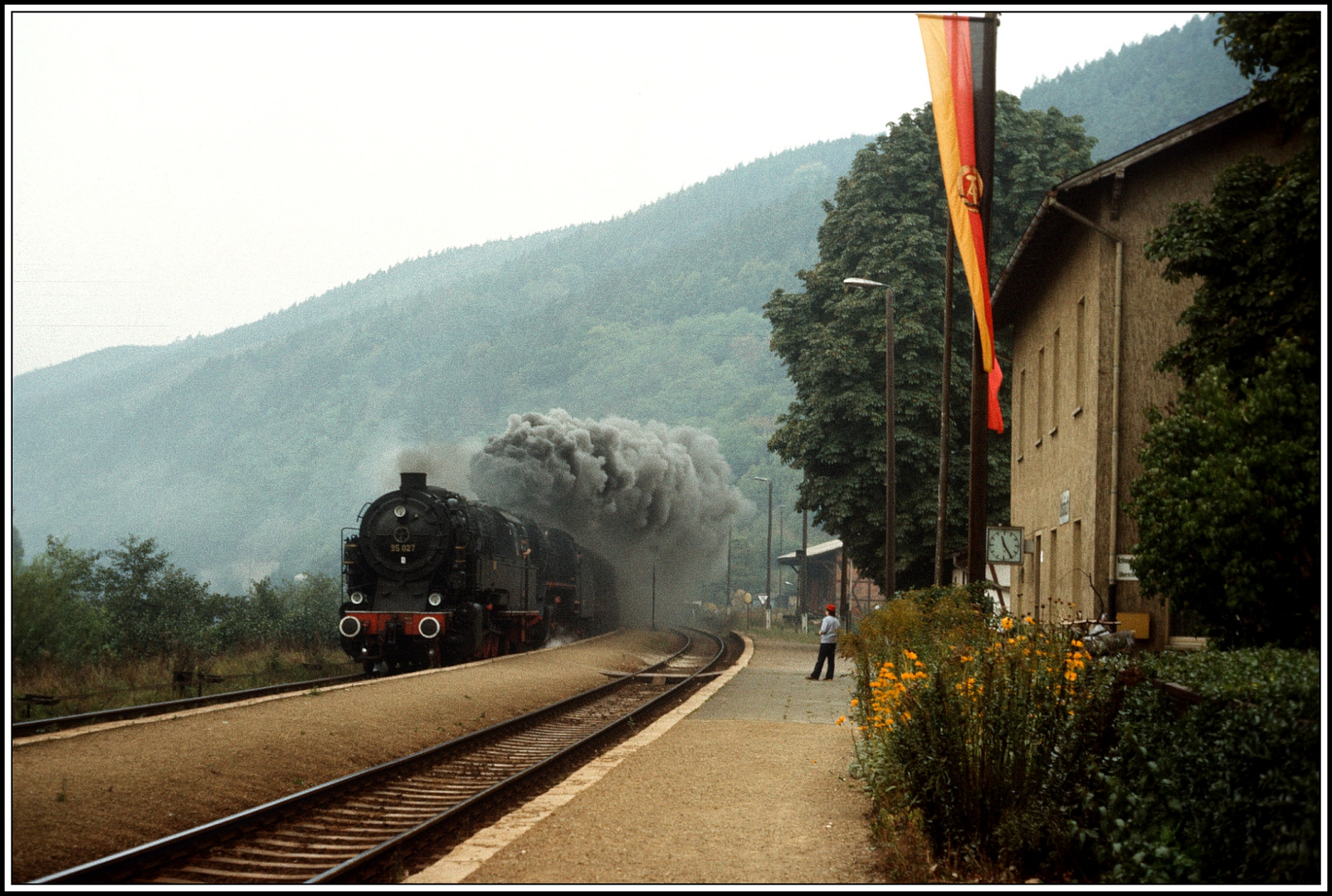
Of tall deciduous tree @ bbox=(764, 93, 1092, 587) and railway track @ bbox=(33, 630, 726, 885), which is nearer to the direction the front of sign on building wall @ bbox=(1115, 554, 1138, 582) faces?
the railway track

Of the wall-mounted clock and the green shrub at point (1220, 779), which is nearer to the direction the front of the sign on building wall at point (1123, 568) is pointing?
the green shrub

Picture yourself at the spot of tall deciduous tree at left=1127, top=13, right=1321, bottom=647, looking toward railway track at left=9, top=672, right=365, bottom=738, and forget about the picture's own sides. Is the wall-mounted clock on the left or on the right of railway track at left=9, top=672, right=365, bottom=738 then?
right

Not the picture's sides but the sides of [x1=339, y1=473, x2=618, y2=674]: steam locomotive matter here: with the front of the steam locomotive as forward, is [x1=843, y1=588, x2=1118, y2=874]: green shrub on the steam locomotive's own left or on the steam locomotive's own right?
on the steam locomotive's own left

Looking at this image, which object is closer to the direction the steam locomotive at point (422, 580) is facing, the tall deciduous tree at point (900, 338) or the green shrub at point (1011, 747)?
the green shrub

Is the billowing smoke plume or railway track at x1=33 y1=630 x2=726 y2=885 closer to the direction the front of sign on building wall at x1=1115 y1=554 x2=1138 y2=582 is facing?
the railway track

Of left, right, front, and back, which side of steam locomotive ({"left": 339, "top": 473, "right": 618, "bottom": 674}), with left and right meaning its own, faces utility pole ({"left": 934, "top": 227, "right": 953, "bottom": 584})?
left
